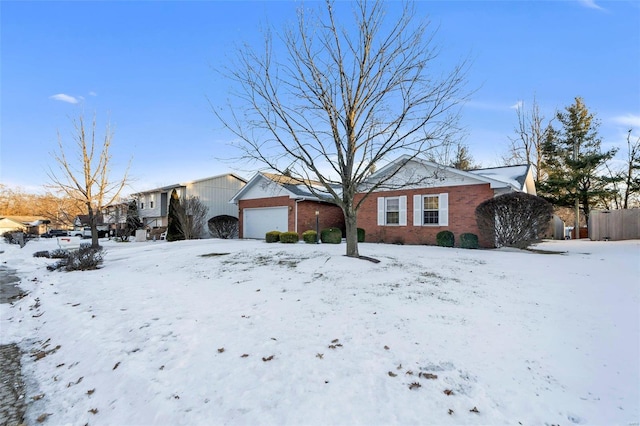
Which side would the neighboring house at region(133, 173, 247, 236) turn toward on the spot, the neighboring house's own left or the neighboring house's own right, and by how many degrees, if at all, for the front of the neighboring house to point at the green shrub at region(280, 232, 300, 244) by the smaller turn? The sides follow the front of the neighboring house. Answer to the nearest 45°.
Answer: approximately 45° to the neighboring house's own left

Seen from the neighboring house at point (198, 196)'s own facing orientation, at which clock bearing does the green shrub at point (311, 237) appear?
The green shrub is roughly at 10 o'clock from the neighboring house.

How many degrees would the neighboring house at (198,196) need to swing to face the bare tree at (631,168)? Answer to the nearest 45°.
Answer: approximately 90° to its left

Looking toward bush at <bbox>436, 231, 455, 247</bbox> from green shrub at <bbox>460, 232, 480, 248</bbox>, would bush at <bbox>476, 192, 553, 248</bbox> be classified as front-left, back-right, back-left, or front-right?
back-left

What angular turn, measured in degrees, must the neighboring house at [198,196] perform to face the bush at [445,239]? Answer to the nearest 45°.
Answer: approximately 90° to its left

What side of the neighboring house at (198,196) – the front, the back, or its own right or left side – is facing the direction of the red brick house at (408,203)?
left

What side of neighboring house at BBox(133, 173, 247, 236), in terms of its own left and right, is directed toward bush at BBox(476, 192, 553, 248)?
left

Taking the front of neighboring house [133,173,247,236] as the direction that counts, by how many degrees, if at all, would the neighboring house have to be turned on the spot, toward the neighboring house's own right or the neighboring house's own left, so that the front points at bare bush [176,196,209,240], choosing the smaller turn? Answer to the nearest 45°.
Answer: approximately 45° to the neighboring house's own left

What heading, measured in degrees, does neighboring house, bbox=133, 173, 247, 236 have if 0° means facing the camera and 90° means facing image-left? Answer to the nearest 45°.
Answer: approximately 45°

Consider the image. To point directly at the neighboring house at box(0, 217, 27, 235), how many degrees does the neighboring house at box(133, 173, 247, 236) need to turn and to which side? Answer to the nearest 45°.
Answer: approximately 90° to its right

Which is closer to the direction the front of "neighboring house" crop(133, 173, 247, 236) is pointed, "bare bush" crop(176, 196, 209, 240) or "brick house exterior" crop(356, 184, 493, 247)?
the bare bush

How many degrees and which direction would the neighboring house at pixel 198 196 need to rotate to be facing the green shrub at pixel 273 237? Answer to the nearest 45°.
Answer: approximately 45° to its left
